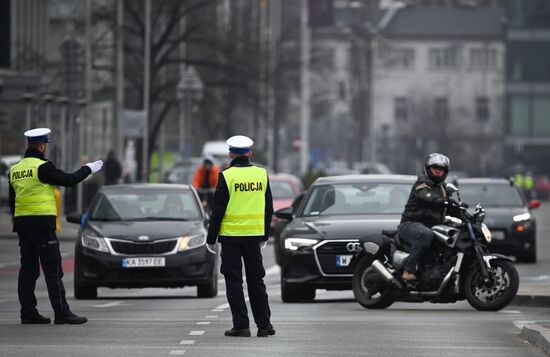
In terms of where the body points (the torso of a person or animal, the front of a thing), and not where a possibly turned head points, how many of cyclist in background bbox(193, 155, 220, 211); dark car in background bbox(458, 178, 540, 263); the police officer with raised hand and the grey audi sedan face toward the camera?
3

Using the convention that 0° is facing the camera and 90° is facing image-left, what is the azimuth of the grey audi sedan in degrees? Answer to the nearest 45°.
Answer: approximately 0°

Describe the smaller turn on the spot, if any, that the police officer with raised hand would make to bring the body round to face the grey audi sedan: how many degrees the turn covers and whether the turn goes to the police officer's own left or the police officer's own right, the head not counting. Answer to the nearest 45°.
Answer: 0° — they already face it

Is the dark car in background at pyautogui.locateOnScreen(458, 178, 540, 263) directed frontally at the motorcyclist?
yes

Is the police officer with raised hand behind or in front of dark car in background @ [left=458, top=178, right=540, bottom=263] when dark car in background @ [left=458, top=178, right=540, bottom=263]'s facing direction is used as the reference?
in front

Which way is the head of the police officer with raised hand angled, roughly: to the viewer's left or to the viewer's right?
to the viewer's right

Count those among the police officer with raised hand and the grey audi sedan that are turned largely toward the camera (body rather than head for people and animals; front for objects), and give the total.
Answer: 1
